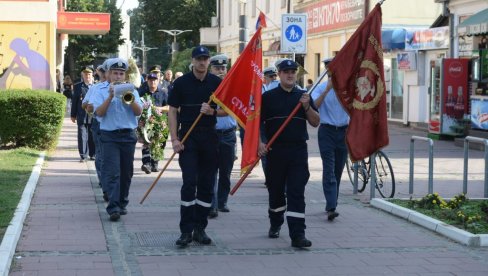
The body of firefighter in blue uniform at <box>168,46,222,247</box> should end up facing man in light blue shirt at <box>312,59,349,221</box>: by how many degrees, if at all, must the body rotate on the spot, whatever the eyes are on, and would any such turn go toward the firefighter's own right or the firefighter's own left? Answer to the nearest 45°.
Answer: approximately 135° to the firefighter's own left

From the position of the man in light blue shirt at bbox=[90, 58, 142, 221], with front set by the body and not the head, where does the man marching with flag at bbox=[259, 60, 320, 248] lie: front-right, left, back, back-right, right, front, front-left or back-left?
front-left

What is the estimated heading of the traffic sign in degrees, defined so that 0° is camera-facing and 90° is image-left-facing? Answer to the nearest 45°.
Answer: approximately 0°

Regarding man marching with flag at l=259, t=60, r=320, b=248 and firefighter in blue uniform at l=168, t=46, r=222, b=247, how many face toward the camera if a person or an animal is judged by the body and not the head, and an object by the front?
2

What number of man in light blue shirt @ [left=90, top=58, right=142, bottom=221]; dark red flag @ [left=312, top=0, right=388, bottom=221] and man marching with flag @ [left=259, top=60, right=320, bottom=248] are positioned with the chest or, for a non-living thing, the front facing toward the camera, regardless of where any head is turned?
3

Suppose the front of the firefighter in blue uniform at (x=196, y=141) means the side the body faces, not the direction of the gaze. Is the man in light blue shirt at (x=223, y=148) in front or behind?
behind
